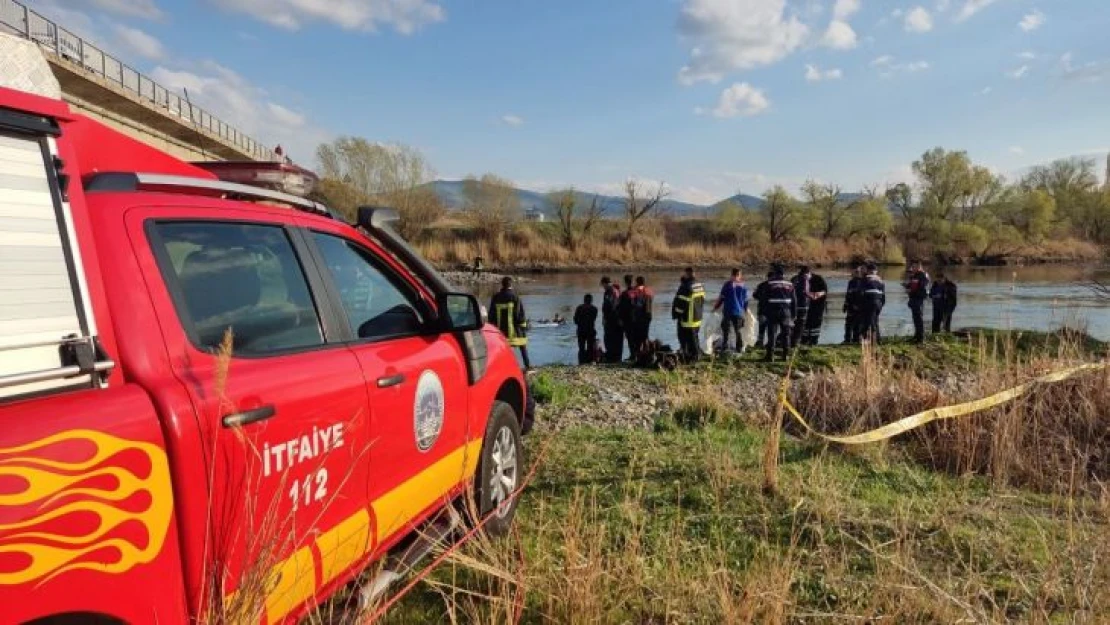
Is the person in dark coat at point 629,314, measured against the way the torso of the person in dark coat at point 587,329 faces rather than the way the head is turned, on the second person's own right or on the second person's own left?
on the second person's own right

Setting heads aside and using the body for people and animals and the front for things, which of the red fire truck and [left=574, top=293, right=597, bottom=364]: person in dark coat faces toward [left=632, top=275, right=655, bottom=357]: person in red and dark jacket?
the red fire truck

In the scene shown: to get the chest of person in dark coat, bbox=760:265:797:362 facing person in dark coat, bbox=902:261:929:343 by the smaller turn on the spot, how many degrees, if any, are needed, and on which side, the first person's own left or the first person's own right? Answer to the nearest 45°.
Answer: approximately 45° to the first person's own right

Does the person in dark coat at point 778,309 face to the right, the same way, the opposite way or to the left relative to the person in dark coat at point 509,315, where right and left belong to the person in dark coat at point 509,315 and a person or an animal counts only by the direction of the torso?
the same way

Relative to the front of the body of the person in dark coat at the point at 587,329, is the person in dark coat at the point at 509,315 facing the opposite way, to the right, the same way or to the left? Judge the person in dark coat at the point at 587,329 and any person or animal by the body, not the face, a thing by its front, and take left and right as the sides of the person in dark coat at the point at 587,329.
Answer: the same way

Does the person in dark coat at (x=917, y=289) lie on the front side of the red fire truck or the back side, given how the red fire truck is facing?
on the front side

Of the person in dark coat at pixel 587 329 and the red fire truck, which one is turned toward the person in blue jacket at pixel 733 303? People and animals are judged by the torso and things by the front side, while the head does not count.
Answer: the red fire truck

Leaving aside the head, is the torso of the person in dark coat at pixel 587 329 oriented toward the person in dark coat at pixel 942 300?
no

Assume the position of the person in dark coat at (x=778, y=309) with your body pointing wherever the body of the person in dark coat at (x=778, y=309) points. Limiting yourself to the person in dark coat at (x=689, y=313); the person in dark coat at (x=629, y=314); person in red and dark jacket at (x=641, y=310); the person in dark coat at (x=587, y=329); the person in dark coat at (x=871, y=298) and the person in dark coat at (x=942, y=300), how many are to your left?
4

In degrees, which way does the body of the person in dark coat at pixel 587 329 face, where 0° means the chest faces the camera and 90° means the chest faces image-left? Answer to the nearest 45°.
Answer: approximately 180°

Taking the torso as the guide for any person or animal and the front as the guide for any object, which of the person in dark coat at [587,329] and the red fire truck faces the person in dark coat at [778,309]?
the red fire truck

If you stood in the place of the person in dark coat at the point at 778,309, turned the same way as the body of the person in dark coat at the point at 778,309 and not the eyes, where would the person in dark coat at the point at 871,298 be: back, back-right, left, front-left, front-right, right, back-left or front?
front-right

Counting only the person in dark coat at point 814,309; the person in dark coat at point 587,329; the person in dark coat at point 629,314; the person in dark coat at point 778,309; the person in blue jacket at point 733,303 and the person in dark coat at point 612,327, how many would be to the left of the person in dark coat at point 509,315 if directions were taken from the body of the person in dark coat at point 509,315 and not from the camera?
0

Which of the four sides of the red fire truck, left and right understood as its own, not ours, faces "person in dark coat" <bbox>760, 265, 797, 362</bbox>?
front

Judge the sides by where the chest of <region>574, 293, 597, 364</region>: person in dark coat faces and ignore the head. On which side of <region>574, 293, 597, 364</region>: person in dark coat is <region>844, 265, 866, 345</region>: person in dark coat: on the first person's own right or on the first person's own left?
on the first person's own right

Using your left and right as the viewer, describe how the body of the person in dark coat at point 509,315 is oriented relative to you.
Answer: facing away from the viewer

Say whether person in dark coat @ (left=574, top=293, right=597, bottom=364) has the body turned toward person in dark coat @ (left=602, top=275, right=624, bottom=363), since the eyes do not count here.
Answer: no

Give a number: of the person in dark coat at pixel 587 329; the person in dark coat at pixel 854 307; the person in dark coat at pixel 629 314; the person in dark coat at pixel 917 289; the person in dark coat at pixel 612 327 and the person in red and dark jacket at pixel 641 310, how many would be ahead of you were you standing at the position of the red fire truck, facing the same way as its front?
6

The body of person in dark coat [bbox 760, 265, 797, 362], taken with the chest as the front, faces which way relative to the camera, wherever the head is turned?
away from the camera
